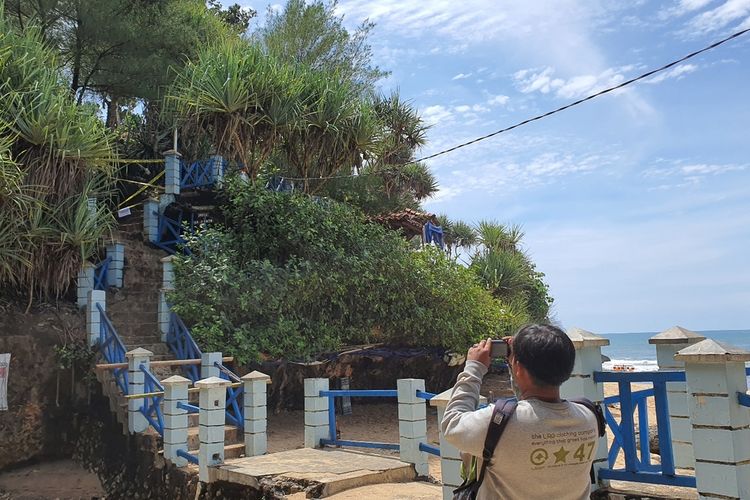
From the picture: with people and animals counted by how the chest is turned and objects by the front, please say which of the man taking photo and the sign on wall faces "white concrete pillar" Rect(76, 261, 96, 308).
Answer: the man taking photo

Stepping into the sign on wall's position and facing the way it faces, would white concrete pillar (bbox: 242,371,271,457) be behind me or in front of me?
in front

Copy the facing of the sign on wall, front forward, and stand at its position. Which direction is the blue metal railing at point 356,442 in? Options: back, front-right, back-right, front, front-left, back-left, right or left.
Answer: front-left

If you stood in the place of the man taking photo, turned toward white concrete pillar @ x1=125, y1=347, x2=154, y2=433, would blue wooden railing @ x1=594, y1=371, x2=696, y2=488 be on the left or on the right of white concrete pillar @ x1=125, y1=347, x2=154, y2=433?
right

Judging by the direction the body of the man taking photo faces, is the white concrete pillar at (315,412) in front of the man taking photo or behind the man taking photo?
in front

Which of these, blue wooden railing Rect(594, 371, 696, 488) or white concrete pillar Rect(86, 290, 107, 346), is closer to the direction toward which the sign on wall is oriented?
the blue wooden railing

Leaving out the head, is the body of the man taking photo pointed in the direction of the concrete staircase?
yes

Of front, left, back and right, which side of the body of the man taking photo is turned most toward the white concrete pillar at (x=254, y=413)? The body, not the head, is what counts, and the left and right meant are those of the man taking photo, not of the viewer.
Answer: front

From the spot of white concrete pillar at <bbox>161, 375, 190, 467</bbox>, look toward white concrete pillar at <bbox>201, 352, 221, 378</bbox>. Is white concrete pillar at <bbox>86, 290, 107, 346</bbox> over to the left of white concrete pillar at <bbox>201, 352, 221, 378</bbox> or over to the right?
left

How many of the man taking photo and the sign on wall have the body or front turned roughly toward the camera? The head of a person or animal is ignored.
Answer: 1

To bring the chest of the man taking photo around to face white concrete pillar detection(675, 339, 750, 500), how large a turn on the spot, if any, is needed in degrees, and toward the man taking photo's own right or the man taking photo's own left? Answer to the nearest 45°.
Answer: approximately 90° to the man taking photo's own right

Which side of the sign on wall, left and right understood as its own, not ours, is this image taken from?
front

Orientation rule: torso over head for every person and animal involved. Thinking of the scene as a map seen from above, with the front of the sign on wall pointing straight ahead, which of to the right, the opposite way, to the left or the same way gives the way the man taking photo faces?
the opposite way

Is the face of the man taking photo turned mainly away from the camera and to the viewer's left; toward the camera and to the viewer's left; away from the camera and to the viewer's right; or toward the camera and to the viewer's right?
away from the camera and to the viewer's left

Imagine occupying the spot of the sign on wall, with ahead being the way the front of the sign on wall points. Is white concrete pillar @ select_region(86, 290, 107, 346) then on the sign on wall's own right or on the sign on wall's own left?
on the sign on wall's own left

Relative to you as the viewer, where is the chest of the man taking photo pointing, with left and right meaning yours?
facing away from the viewer and to the left of the viewer
